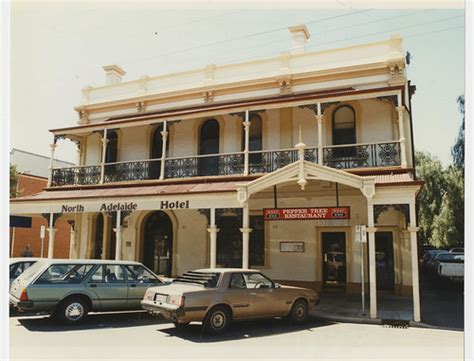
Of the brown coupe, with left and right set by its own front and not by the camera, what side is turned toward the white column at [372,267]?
front

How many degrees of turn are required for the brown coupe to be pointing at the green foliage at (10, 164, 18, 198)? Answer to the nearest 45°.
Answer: approximately 90° to its left

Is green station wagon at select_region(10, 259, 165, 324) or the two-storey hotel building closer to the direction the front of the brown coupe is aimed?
the two-storey hotel building

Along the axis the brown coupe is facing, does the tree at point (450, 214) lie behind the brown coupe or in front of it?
in front

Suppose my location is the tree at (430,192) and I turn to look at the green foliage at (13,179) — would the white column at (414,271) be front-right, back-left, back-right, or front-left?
front-left

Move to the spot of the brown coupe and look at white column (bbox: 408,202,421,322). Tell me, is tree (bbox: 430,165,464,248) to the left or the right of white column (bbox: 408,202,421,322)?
left

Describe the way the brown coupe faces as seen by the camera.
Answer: facing away from the viewer and to the right of the viewer

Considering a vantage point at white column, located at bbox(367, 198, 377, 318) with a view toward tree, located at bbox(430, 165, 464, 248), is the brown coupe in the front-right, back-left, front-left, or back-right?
back-left
